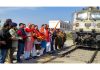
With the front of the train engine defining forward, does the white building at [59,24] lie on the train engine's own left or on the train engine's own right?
on the train engine's own right

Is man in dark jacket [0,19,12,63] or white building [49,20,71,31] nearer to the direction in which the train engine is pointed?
the man in dark jacket

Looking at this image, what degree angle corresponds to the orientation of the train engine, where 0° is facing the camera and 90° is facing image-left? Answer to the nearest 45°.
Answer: approximately 0°

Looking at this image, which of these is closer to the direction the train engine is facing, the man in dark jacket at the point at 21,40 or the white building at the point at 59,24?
the man in dark jacket
